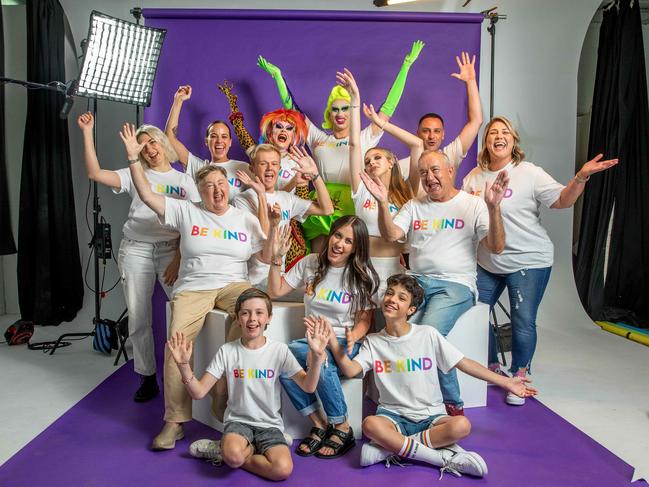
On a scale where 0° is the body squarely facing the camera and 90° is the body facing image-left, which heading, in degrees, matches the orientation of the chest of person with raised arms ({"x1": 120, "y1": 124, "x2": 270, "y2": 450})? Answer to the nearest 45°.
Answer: approximately 0°

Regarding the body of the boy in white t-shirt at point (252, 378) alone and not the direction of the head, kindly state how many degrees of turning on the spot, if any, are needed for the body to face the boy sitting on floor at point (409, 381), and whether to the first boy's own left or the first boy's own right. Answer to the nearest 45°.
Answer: approximately 90° to the first boy's own left

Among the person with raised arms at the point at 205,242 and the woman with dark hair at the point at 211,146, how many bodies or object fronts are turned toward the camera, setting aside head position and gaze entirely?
2

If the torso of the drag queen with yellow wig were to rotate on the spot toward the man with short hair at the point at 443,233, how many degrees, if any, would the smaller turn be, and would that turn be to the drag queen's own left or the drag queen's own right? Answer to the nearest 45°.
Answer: approximately 45° to the drag queen's own left

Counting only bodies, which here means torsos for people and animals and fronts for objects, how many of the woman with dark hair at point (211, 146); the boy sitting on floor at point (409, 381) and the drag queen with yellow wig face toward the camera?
3

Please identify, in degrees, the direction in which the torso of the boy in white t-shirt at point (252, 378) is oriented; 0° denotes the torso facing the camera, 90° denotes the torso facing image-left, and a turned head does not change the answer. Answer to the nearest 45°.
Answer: approximately 0°

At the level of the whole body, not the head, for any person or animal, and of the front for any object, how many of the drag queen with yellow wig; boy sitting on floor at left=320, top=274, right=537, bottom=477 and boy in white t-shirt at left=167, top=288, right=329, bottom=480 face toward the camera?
3
